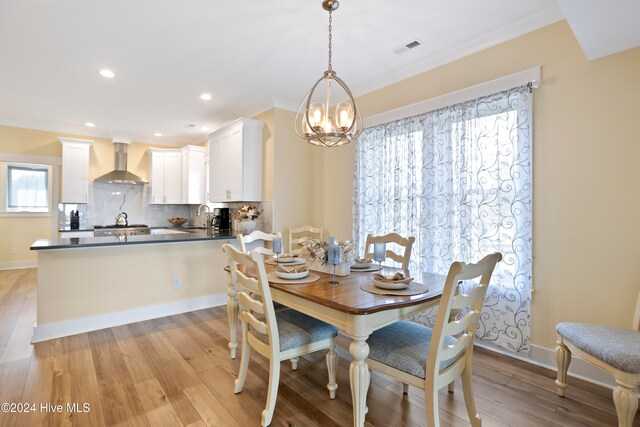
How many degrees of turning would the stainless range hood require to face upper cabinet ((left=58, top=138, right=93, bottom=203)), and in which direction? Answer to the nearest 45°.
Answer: approximately 90° to its right

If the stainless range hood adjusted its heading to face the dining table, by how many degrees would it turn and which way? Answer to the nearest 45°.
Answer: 0° — it already faces it

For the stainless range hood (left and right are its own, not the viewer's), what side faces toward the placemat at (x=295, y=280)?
front

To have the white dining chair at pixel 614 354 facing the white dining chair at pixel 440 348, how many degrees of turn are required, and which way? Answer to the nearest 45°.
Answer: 0° — it already faces it

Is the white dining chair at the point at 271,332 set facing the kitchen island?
no

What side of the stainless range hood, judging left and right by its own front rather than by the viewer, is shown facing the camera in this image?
front

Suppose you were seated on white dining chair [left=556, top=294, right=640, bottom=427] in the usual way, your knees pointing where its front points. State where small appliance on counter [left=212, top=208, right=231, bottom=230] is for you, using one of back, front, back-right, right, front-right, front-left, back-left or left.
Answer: front-right

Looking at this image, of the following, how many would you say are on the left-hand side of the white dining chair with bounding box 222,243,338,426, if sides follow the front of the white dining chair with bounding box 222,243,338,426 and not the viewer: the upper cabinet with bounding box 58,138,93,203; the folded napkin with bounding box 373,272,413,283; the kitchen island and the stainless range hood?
3

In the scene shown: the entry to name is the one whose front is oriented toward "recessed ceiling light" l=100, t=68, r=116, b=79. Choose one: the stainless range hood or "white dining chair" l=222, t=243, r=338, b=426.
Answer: the stainless range hood

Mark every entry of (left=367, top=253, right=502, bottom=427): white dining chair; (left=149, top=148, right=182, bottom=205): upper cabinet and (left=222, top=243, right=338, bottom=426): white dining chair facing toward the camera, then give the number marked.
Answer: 1

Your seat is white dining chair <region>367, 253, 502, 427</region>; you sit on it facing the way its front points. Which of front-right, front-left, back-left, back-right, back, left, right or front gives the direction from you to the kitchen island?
front-left

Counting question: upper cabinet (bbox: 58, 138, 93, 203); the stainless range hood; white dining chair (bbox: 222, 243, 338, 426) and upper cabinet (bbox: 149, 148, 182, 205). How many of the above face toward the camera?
3

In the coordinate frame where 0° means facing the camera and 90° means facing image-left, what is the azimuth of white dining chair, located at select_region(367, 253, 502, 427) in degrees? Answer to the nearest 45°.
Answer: approximately 135°

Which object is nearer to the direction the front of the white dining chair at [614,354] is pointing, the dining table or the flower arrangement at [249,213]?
the dining table

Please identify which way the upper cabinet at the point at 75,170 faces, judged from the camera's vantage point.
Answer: facing the viewer

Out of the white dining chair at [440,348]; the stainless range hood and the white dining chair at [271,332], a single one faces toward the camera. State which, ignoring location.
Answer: the stainless range hood

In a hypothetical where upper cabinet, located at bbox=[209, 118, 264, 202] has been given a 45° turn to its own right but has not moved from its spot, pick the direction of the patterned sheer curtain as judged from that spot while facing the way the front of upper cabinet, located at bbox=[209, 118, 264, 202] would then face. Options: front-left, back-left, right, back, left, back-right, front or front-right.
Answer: back-left

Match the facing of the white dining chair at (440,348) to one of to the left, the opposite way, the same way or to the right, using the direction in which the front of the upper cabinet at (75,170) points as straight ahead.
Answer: the opposite way

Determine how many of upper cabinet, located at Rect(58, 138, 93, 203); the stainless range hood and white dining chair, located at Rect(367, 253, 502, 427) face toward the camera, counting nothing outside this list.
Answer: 2

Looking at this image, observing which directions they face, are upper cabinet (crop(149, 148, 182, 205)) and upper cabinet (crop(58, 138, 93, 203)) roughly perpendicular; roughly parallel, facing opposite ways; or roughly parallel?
roughly parallel

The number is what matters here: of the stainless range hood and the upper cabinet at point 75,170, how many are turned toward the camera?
2

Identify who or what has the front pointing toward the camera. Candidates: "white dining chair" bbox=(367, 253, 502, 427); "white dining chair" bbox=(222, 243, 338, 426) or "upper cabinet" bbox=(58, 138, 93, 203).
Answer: the upper cabinet
